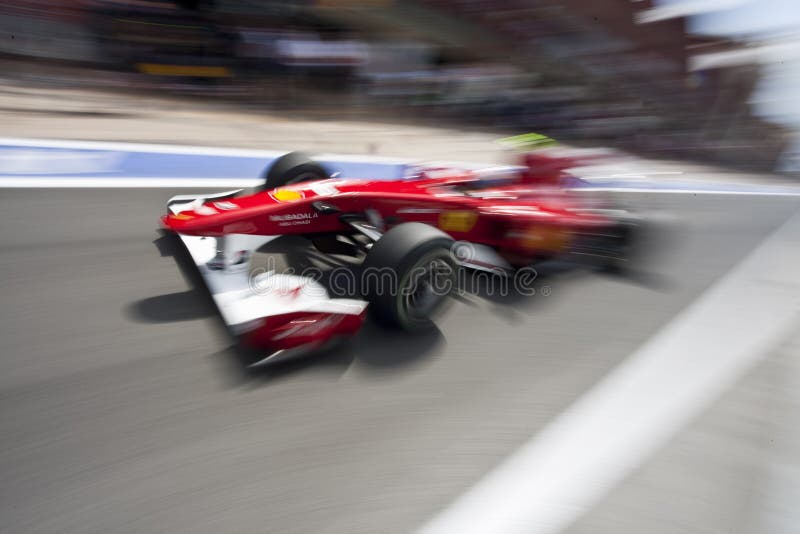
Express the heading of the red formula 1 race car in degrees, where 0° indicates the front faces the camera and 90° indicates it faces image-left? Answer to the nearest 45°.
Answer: approximately 45°
